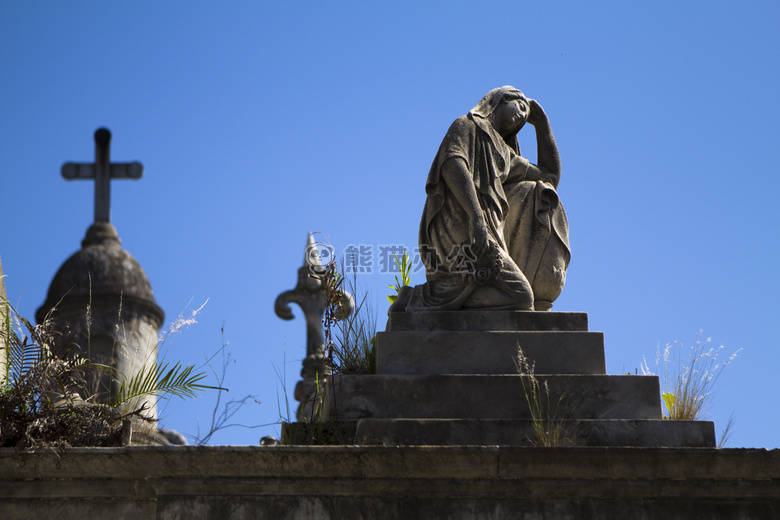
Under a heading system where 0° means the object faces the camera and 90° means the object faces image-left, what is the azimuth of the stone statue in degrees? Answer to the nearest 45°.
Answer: approximately 315°

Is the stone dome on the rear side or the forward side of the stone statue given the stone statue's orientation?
on the rear side
